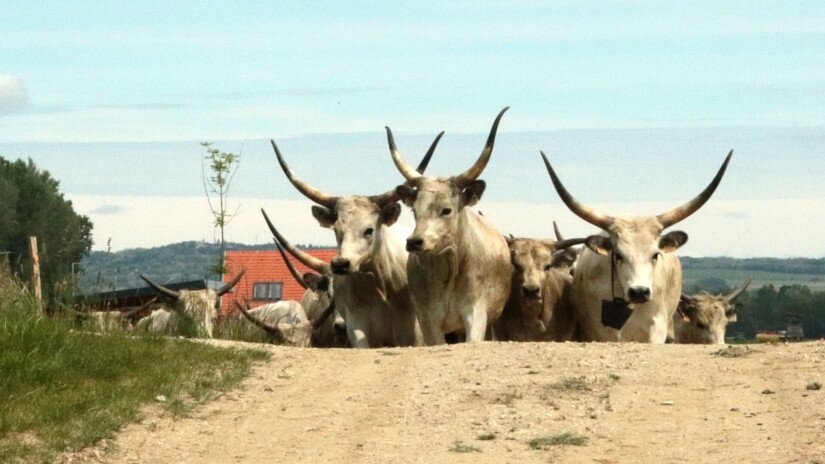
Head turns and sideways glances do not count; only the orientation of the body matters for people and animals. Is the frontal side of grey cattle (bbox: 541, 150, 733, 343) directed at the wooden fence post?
no

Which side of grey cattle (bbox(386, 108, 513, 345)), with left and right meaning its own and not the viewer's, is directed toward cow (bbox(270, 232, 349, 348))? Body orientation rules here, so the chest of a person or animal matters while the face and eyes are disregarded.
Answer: right

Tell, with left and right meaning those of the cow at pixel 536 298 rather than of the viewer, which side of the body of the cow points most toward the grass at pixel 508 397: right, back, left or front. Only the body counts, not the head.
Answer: front

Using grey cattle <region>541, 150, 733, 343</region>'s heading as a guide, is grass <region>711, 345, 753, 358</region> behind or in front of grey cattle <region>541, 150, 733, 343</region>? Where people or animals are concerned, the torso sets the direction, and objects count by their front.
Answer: in front

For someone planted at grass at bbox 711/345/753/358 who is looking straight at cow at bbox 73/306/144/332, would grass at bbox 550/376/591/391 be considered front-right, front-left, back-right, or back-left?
front-left

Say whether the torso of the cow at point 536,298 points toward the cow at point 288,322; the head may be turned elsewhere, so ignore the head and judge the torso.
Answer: no

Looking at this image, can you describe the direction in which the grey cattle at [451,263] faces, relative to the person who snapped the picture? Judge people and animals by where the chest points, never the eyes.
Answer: facing the viewer and to the left of the viewer

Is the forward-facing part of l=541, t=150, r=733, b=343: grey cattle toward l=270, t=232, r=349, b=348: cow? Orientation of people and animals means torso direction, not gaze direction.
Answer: no

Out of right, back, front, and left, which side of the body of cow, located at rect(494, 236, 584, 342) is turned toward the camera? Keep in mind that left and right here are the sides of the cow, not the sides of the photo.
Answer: front

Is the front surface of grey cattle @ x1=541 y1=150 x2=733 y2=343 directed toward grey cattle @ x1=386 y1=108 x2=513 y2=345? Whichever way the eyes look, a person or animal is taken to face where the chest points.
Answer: no

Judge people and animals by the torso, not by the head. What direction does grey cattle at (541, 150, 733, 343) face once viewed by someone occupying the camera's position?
facing the viewer

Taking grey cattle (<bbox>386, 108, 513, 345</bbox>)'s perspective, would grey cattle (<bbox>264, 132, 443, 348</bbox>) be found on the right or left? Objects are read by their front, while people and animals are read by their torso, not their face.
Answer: on its right

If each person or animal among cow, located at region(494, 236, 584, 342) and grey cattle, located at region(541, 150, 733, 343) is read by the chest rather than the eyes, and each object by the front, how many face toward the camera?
2

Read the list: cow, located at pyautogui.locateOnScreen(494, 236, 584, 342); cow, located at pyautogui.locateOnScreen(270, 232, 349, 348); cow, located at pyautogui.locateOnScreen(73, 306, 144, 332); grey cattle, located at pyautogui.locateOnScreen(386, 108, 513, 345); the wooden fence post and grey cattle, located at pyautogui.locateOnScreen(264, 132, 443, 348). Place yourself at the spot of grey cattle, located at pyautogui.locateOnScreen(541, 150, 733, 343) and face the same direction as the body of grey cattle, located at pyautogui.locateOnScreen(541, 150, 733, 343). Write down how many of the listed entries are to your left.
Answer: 0

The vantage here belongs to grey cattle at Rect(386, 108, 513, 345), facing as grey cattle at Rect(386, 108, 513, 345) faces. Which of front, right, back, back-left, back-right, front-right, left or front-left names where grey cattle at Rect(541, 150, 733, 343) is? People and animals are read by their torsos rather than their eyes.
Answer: back-left

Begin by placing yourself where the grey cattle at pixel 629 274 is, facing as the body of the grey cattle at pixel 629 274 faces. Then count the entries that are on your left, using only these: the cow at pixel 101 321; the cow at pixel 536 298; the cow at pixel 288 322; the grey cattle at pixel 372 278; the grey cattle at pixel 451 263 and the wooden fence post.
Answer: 0
